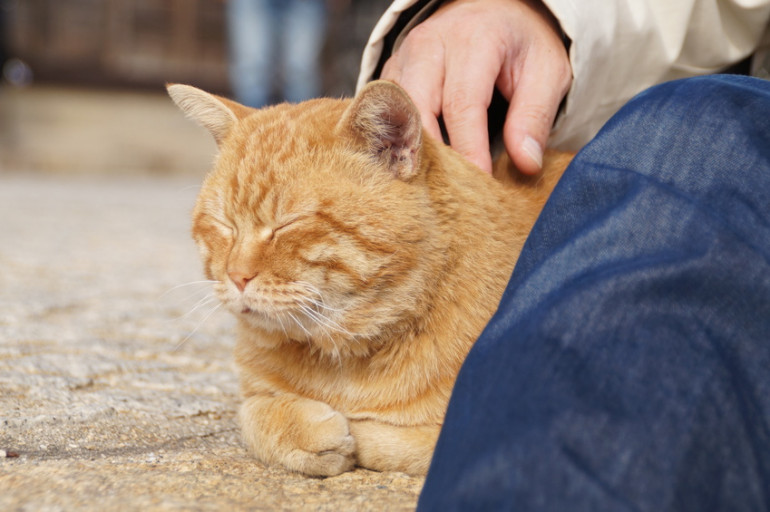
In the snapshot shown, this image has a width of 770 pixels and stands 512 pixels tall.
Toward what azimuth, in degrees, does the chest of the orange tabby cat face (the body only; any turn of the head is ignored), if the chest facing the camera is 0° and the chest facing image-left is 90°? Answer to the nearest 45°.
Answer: approximately 45°
